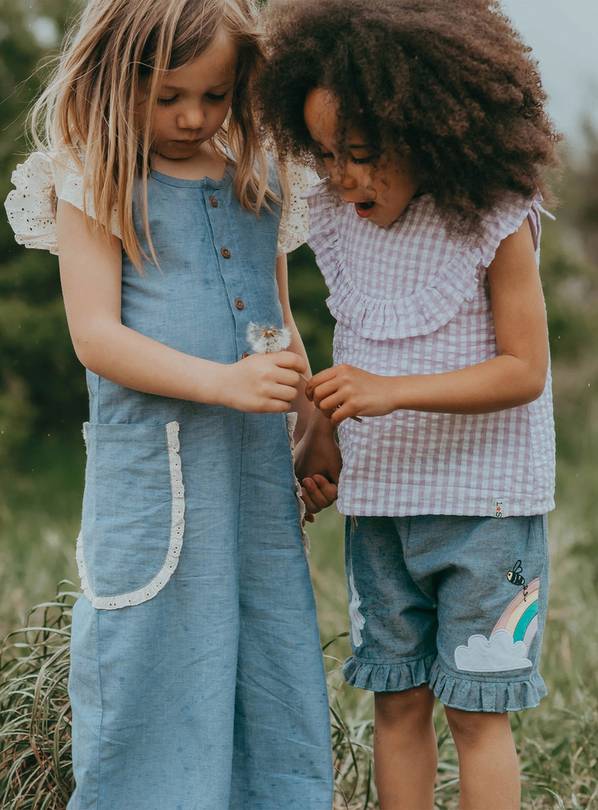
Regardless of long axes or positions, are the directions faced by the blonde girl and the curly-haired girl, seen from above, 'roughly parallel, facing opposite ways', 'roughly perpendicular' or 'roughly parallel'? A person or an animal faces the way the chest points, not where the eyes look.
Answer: roughly perpendicular

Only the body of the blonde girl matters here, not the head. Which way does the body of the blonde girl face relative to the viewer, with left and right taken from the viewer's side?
facing the viewer and to the right of the viewer

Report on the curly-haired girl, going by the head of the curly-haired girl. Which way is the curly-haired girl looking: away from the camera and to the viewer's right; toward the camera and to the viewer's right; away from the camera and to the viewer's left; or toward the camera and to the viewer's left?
toward the camera and to the viewer's left

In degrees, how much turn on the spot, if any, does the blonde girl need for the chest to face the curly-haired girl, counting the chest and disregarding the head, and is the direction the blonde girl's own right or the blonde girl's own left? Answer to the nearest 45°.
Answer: approximately 45° to the blonde girl's own left

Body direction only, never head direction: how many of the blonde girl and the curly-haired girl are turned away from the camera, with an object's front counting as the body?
0

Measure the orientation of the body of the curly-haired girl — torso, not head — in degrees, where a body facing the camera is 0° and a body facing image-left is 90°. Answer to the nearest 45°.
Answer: approximately 45°
